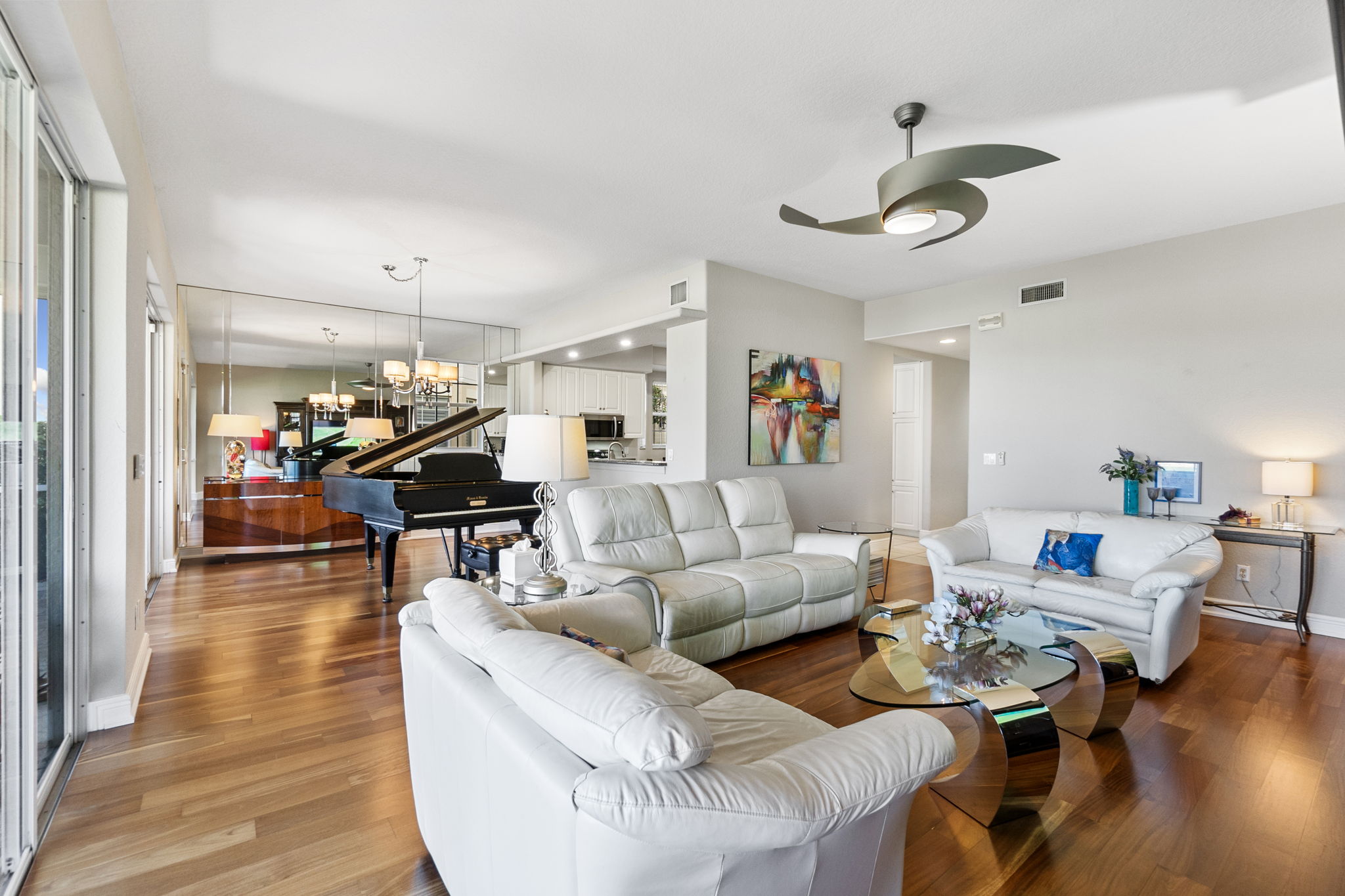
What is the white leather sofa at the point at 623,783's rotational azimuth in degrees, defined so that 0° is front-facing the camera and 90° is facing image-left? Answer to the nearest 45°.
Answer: approximately 225°

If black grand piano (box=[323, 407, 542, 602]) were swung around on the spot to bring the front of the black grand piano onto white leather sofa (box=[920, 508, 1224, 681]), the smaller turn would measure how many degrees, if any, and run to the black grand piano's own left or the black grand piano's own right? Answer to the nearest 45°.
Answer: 0° — it already faces it

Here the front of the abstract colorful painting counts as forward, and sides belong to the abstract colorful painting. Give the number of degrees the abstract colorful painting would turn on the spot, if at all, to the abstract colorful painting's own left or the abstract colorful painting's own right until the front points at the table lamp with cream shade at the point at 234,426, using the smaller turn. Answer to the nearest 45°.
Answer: approximately 135° to the abstract colorful painting's own right

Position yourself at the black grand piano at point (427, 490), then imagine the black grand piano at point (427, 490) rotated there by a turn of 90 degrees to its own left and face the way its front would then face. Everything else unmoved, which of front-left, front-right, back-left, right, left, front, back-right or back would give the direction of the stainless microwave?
front

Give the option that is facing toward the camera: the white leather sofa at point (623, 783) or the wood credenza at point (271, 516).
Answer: the wood credenza

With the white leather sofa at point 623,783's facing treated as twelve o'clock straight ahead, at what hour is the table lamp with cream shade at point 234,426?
The table lamp with cream shade is roughly at 9 o'clock from the white leather sofa.

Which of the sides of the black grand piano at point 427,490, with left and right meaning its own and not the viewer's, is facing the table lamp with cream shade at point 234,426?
back

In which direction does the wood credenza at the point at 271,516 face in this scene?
toward the camera

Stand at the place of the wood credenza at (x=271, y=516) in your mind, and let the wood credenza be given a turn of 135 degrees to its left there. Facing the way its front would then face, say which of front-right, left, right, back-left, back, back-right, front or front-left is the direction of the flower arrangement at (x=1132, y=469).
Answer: right

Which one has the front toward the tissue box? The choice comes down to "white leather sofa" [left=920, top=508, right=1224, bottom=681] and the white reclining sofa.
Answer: the white leather sofa

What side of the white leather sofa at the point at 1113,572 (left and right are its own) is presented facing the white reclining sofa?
front

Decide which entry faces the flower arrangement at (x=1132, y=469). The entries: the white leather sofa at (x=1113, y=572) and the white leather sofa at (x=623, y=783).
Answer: the white leather sofa at (x=623, y=783)

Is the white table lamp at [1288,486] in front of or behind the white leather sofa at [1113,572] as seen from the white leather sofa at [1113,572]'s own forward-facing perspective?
behind

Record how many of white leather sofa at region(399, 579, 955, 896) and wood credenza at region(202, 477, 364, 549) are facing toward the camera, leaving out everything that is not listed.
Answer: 1

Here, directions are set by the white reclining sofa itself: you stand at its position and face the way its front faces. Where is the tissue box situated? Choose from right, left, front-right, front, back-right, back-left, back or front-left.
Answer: right

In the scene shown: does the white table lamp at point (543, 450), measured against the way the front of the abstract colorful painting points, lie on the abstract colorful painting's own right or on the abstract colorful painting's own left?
on the abstract colorful painting's own right

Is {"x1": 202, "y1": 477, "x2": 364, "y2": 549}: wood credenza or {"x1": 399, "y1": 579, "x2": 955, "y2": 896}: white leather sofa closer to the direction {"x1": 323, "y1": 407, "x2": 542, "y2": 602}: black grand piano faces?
the white leather sofa

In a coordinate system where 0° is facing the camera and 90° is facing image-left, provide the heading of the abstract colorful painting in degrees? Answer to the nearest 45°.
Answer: approximately 315°

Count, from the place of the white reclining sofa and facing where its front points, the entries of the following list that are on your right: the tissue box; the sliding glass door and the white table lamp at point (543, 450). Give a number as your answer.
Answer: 3
